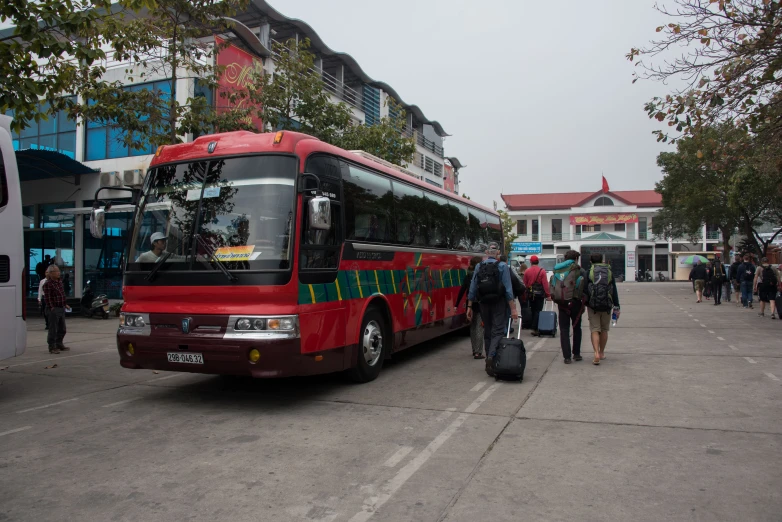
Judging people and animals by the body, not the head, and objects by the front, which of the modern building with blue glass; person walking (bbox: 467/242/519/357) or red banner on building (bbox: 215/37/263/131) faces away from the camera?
the person walking

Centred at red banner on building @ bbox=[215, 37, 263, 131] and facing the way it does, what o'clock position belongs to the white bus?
The white bus is roughly at 2 o'clock from the red banner on building.

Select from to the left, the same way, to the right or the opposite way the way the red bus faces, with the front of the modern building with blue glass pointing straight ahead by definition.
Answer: to the right

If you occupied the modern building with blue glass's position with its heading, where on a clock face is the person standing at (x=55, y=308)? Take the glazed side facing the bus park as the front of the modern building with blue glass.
The person standing is roughly at 1 o'clock from the modern building with blue glass.

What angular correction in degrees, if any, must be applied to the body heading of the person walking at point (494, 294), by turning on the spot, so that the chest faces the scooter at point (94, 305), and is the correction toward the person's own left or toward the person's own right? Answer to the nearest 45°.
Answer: approximately 45° to the person's own left

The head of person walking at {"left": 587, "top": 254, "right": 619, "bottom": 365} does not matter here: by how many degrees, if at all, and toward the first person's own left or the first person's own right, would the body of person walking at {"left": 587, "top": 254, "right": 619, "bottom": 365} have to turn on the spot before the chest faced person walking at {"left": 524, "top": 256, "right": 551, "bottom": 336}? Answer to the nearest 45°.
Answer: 0° — they already face them

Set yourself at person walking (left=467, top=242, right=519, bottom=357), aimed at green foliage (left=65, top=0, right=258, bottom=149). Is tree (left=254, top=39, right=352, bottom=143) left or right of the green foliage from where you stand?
right

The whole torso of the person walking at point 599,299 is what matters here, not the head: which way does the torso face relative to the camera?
away from the camera

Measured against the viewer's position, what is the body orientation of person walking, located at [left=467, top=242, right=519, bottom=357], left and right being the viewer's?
facing away from the viewer
